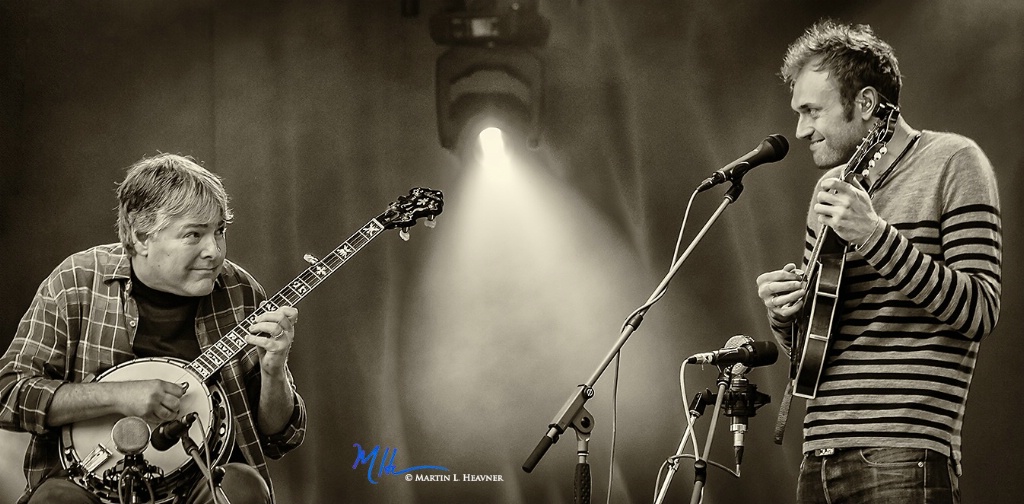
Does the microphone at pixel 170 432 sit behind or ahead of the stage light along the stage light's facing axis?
ahead

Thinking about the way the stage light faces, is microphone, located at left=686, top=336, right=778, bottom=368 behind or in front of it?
in front

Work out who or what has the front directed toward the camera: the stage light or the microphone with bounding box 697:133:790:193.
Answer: the stage light

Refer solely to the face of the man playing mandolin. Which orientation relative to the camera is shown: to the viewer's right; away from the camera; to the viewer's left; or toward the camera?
to the viewer's left

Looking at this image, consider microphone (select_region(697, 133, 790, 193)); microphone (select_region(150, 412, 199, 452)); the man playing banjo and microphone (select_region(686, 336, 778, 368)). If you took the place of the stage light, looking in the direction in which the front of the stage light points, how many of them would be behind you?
0

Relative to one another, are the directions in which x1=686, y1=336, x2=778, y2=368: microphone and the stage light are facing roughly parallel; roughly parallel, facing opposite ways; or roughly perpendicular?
roughly perpendicular

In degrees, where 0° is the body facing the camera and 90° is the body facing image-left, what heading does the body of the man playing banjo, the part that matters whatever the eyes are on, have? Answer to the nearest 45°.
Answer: approximately 315°

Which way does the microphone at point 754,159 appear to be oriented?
to the viewer's right

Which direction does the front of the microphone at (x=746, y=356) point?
to the viewer's right

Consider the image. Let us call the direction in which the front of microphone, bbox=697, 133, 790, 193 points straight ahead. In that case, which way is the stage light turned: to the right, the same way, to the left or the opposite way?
to the right

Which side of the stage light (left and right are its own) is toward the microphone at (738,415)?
front

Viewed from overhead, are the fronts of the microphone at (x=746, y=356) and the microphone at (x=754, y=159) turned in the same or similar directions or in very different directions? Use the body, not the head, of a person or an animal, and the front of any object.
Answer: same or similar directions

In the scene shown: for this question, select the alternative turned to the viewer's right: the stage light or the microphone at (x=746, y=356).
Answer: the microphone

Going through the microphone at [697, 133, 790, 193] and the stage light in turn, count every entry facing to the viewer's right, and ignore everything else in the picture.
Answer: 1

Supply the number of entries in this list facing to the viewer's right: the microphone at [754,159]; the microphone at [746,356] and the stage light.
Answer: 2

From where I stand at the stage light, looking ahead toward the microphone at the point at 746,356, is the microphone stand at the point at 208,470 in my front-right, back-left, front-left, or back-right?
front-right
